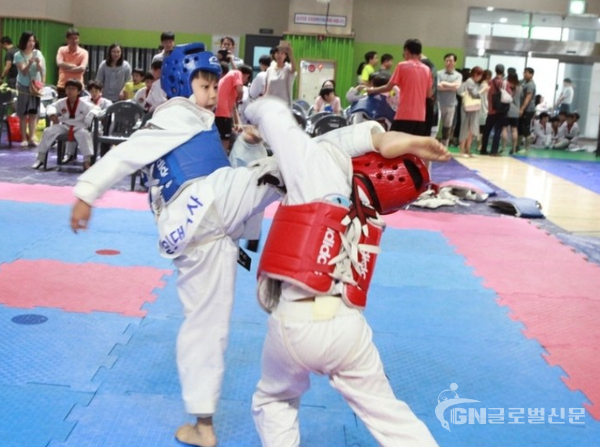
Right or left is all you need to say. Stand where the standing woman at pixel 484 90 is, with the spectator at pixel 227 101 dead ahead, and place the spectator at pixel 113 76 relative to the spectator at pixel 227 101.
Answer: right

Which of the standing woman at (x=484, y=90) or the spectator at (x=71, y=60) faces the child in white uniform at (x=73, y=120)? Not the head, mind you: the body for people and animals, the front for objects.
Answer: the spectator

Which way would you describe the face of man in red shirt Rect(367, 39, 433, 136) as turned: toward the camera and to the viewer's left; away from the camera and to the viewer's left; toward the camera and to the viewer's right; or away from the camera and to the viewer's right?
away from the camera and to the viewer's left

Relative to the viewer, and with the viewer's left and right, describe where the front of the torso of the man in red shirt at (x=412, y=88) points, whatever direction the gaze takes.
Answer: facing away from the viewer and to the left of the viewer

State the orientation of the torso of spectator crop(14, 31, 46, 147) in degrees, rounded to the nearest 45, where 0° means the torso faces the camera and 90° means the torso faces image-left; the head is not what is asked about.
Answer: approximately 315°

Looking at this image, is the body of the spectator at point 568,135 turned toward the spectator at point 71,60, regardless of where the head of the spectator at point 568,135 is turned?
yes

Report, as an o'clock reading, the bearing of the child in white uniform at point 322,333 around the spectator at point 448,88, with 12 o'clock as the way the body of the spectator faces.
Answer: The child in white uniform is roughly at 12 o'clock from the spectator.

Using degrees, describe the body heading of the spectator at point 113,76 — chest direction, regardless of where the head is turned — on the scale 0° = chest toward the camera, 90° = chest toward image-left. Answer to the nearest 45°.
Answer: approximately 0°

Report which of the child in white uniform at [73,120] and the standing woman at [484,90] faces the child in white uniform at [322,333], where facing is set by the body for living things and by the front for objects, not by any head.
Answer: the child in white uniform at [73,120]

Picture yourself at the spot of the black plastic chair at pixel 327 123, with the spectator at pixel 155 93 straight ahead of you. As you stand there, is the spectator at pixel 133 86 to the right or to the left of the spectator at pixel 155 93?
right
